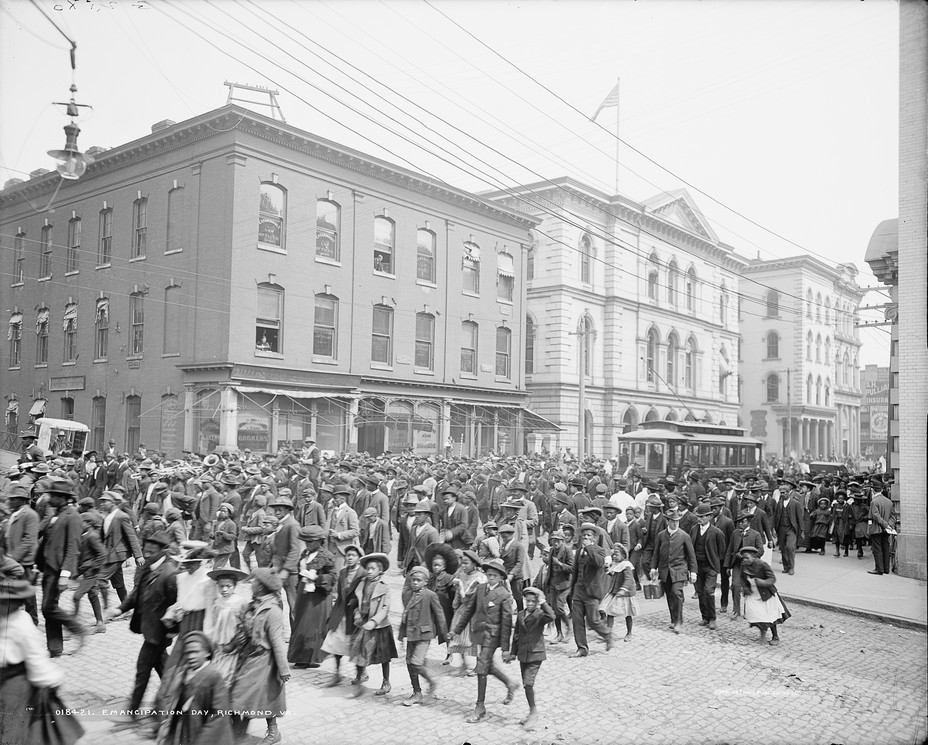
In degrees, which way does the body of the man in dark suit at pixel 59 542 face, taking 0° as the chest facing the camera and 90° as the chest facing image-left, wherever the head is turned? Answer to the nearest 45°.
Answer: approximately 45°

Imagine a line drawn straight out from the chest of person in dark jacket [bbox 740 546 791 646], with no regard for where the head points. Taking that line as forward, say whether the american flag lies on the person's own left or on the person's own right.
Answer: on the person's own right

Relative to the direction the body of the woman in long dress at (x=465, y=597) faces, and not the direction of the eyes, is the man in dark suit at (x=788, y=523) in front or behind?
behind

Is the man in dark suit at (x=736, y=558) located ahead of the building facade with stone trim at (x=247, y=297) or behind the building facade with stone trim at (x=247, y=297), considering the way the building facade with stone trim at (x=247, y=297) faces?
ahead

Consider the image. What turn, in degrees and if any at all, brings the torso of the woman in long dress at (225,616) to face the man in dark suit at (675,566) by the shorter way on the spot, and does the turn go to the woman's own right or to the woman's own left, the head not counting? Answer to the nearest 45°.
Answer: approximately 90° to the woman's own left

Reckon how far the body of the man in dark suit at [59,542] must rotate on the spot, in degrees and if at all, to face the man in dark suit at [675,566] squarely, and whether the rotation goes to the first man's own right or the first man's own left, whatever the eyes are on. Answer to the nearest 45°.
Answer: approximately 135° to the first man's own left

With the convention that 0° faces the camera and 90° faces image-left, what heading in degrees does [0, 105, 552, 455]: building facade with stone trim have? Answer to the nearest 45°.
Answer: approximately 315°

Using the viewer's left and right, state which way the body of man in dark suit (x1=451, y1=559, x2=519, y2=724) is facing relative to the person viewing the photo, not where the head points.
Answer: facing the viewer and to the left of the viewer

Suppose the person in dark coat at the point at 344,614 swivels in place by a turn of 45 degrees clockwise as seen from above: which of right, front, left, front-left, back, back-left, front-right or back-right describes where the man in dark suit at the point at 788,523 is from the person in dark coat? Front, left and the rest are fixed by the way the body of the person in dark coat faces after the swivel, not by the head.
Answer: back-right

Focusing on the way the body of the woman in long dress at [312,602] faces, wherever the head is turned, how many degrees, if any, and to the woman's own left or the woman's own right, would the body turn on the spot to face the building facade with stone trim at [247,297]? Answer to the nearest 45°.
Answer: approximately 135° to the woman's own right

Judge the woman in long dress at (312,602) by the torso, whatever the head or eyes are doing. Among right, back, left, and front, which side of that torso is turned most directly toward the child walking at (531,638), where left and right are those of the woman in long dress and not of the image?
left
